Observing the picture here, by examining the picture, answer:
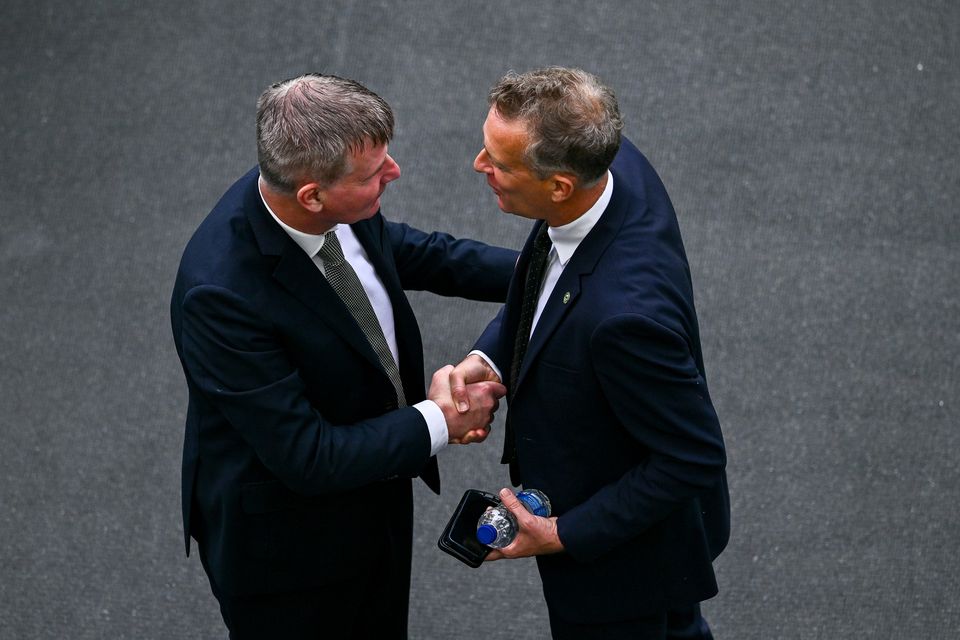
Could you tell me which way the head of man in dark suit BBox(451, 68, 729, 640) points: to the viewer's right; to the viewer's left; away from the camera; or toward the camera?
to the viewer's left

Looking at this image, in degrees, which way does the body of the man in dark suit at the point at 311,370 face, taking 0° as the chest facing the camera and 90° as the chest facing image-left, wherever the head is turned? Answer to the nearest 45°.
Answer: approximately 315°

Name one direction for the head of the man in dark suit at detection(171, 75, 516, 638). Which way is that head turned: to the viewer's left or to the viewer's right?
to the viewer's right
